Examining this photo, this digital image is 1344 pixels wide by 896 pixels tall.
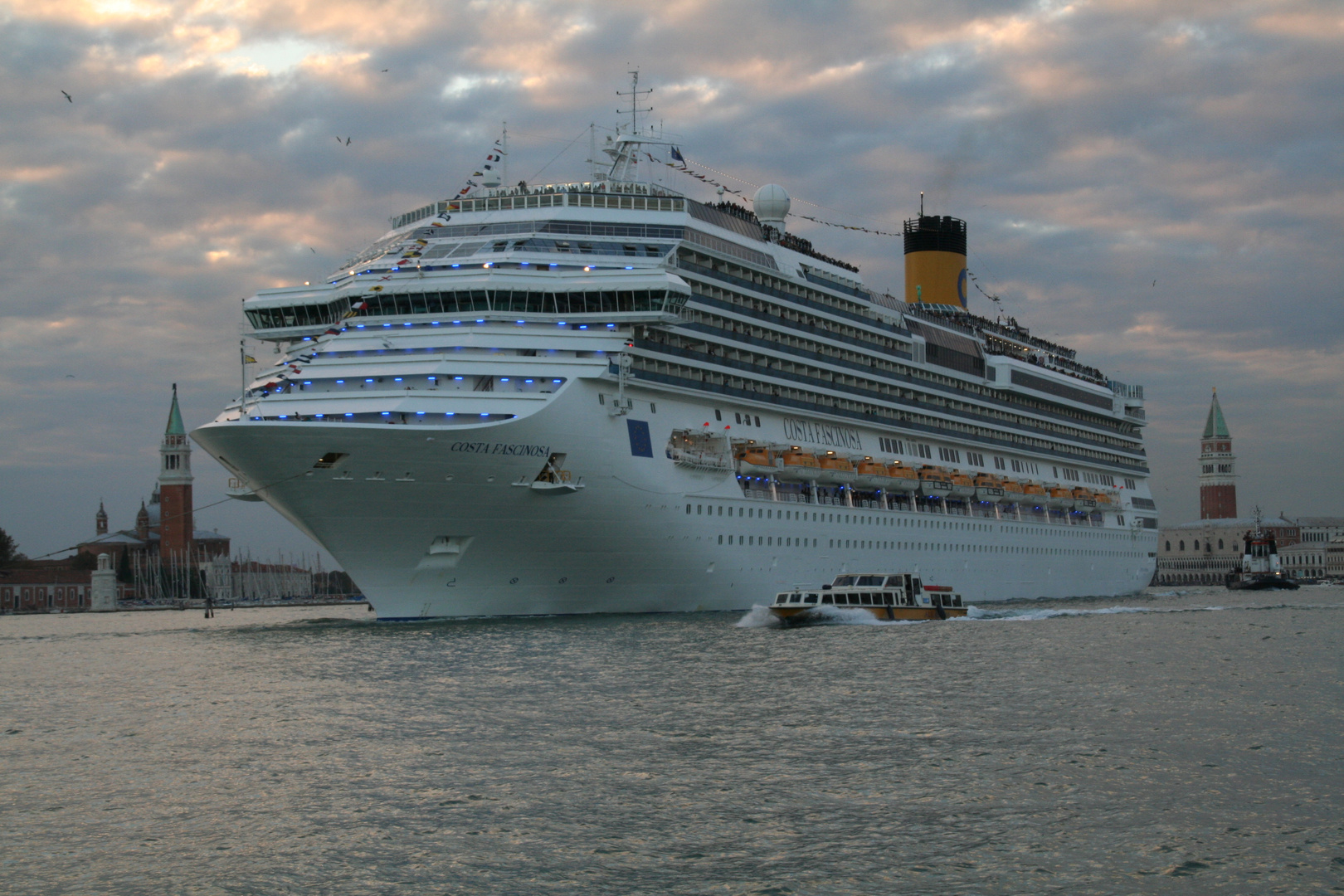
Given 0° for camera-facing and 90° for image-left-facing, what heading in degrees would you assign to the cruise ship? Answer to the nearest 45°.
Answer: approximately 45°
